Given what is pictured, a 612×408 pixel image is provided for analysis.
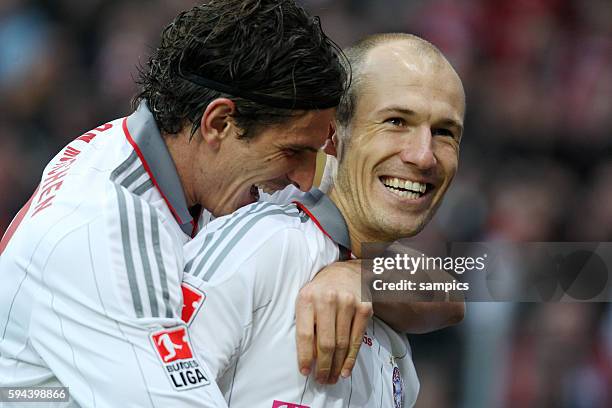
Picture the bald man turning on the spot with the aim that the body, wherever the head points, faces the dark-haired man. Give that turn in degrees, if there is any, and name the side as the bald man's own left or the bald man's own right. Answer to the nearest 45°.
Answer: approximately 90° to the bald man's own right

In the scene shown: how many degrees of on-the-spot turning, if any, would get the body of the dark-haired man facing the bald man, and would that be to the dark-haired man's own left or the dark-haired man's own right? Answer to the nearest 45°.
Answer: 0° — they already face them

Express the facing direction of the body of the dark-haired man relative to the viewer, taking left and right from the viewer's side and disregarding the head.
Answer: facing to the right of the viewer

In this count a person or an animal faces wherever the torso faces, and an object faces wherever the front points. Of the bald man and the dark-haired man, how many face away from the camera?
0

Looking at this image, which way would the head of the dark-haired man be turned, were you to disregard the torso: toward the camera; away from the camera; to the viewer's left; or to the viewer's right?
to the viewer's right

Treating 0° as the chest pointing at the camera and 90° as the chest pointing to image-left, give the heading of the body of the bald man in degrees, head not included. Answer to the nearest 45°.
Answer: approximately 315°
